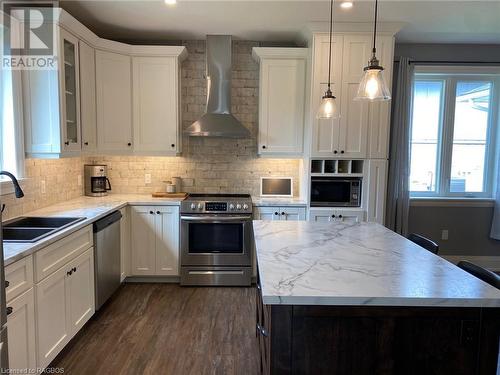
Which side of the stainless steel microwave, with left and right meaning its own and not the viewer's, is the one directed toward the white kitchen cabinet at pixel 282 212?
right

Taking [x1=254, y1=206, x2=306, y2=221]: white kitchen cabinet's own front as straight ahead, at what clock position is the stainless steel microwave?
The stainless steel microwave is roughly at 9 o'clock from the white kitchen cabinet.

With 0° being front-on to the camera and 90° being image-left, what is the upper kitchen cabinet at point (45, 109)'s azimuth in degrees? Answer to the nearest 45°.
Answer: approximately 315°

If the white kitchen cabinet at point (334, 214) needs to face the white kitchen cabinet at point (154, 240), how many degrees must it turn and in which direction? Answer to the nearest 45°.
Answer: approximately 90° to its right

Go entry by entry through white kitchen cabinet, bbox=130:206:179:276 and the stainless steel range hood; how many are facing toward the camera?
2

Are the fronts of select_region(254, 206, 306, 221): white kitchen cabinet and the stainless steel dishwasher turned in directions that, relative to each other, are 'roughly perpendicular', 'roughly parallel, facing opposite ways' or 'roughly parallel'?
roughly perpendicular

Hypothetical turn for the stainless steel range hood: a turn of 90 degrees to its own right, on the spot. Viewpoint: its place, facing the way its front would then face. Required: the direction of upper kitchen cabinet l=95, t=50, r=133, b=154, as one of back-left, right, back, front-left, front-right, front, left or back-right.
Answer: front

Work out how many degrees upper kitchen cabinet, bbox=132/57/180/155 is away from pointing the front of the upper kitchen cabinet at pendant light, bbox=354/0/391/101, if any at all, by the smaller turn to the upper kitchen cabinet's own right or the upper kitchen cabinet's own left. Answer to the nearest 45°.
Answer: approximately 45° to the upper kitchen cabinet's own left

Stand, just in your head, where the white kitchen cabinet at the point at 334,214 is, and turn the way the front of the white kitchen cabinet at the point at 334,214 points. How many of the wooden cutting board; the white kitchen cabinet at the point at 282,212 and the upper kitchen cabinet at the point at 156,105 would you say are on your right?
3

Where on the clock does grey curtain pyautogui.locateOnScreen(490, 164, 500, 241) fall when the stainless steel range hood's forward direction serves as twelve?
The grey curtain is roughly at 9 o'clock from the stainless steel range hood.
